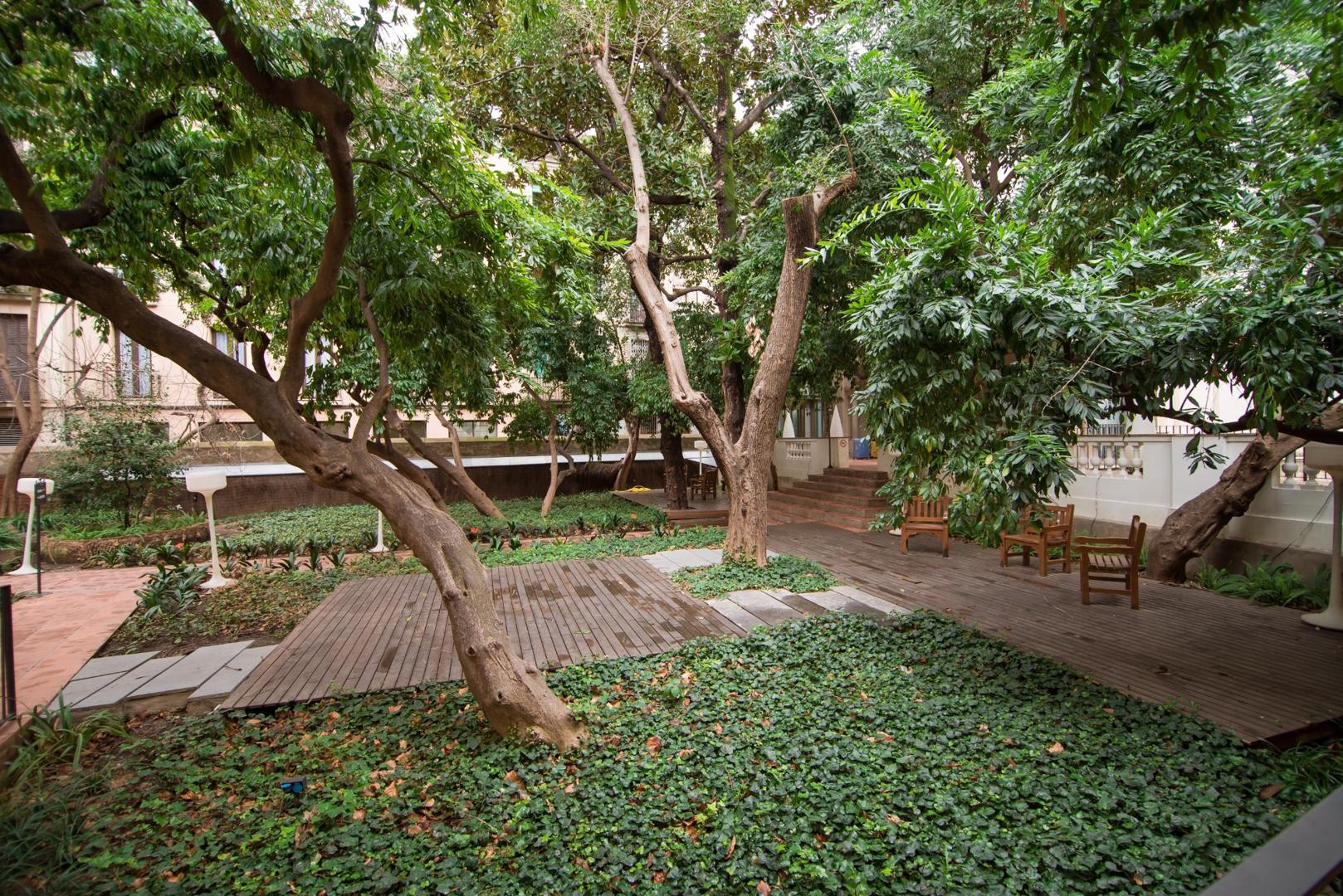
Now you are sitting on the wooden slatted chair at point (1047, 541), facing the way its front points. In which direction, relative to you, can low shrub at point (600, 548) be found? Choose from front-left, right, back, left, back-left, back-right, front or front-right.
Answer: front-right

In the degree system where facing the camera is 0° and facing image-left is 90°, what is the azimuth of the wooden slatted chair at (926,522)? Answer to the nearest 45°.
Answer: approximately 0°

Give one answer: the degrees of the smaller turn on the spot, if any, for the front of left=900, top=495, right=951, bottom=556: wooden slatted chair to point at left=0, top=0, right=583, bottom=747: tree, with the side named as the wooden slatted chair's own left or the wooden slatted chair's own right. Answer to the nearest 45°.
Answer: approximately 45° to the wooden slatted chair's own right

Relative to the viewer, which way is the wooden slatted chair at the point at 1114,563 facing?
to the viewer's left

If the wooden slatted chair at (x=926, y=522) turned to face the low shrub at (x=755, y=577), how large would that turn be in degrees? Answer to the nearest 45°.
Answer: approximately 45° to its right

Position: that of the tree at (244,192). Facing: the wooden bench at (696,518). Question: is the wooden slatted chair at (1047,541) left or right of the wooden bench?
right

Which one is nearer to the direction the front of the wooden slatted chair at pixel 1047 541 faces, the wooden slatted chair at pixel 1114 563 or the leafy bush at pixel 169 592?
the leafy bush

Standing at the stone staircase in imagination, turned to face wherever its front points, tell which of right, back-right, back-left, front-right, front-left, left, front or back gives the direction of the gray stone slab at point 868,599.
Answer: front-left

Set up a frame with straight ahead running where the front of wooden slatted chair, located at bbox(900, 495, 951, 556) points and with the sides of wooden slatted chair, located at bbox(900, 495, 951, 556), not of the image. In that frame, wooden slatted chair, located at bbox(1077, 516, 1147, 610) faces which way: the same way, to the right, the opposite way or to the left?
to the right

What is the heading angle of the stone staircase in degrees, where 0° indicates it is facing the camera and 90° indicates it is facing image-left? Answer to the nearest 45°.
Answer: approximately 45°
